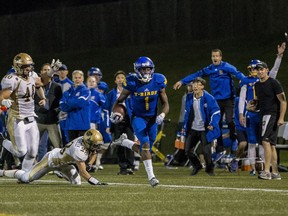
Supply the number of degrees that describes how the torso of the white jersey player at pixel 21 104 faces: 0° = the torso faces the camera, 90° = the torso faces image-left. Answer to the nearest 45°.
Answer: approximately 315°

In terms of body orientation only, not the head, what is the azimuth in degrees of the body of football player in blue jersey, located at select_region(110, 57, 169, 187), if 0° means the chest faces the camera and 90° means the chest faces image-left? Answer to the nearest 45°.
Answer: approximately 0°

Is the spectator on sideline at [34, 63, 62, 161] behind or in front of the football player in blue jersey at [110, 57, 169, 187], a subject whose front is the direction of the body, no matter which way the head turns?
behind

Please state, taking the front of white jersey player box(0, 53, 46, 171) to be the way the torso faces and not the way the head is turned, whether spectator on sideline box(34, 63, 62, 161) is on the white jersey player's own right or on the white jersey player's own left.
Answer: on the white jersey player's own left

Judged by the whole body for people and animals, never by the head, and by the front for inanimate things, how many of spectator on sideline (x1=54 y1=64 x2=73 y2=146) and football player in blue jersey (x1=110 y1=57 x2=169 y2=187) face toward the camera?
2

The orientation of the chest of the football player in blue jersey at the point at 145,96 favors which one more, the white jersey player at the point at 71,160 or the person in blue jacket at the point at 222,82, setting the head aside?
the white jersey player
